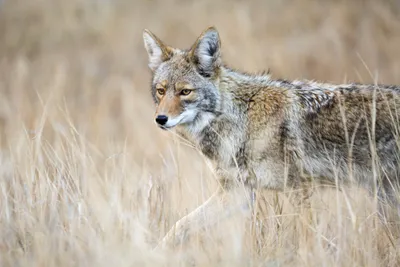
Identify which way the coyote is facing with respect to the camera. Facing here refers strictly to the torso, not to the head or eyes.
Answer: to the viewer's left
